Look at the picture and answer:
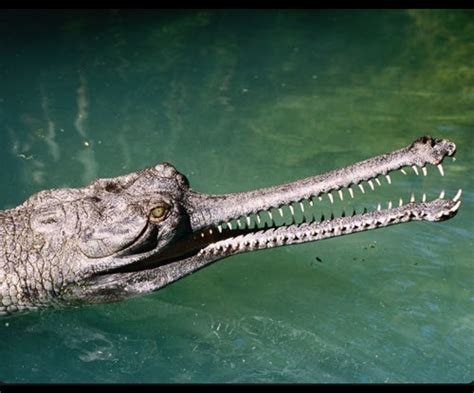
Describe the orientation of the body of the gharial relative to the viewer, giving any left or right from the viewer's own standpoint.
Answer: facing to the right of the viewer
